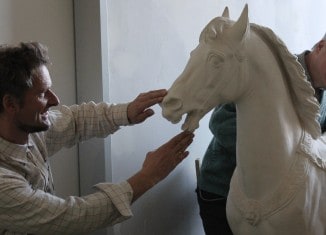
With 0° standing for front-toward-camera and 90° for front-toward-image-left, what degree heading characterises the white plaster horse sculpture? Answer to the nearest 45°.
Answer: approximately 45°
